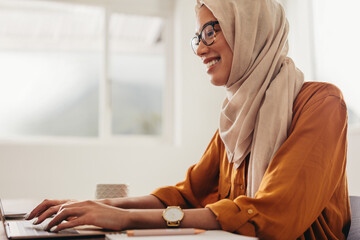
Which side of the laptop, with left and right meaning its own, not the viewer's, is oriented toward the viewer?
right

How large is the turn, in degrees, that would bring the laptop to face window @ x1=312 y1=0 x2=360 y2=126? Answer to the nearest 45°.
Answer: approximately 45° to its left

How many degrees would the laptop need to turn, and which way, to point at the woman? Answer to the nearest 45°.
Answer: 0° — it already faces them

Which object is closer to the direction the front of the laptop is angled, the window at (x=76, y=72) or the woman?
the woman

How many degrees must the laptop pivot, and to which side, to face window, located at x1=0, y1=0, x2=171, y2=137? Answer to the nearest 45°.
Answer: approximately 90° to its left
